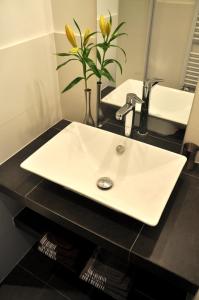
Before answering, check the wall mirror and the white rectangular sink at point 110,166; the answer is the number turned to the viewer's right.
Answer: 0

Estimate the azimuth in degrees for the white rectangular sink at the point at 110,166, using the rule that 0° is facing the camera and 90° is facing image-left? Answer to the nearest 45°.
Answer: approximately 45°

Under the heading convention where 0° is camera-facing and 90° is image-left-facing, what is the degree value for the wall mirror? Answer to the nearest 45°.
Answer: approximately 45°
